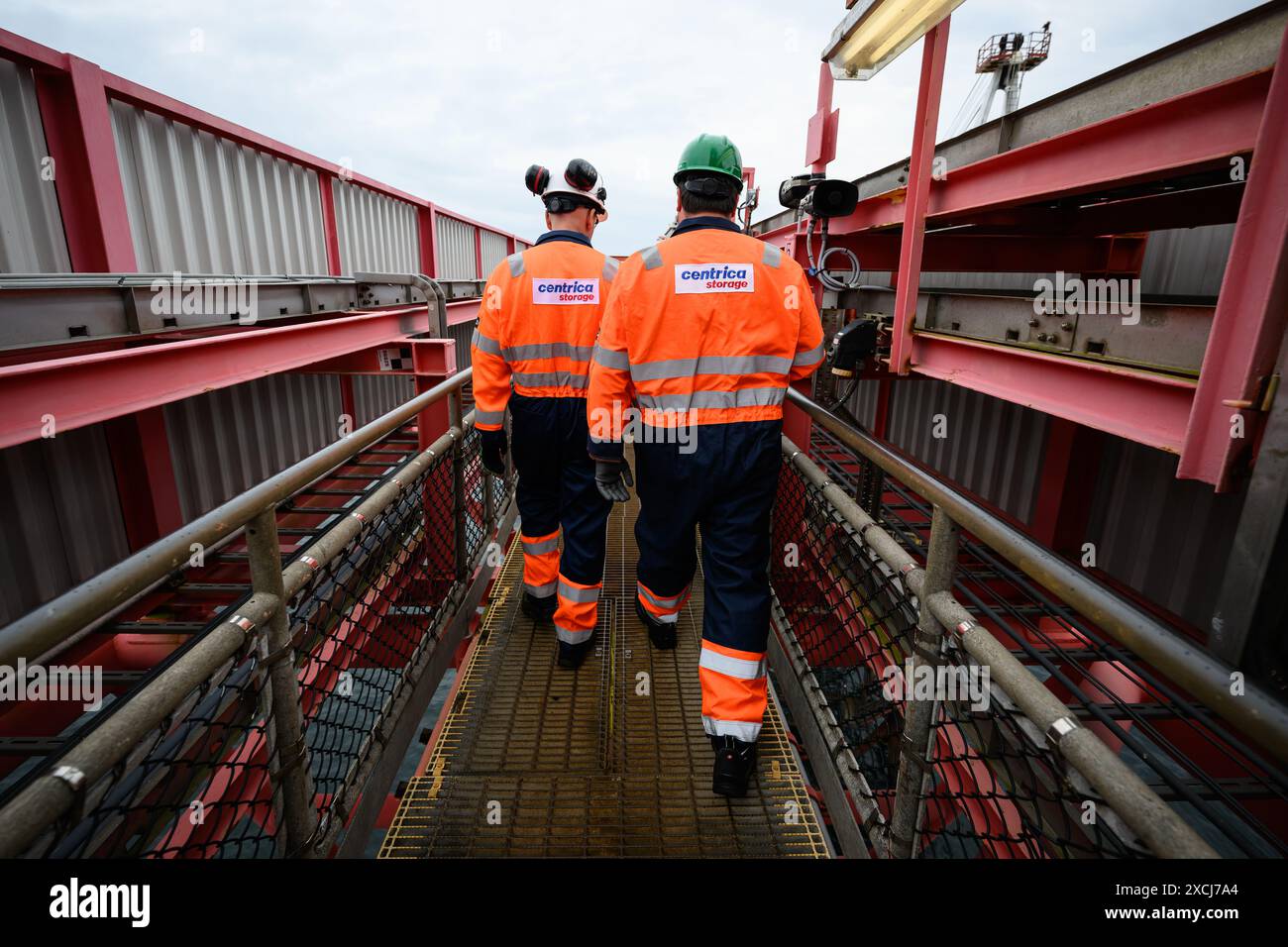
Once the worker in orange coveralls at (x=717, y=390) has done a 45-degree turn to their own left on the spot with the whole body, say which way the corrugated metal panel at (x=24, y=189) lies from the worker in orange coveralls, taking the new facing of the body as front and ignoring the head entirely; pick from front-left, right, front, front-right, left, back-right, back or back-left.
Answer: front-left

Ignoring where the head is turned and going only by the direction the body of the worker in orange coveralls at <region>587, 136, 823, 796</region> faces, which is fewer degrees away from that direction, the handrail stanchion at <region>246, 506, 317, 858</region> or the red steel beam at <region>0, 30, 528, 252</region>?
the red steel beam

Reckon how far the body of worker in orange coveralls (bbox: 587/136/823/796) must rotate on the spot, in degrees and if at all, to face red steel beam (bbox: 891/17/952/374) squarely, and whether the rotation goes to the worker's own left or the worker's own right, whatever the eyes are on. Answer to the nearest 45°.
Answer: approximately 45° to the worker's own right

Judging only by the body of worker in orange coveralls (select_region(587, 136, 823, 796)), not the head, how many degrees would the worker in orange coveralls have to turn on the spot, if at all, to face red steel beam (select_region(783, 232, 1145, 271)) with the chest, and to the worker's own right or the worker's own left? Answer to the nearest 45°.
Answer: approximately 45° to the worker's own right

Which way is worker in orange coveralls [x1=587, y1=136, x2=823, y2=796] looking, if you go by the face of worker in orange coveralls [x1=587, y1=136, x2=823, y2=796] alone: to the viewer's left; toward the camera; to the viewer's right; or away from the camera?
away from the camera

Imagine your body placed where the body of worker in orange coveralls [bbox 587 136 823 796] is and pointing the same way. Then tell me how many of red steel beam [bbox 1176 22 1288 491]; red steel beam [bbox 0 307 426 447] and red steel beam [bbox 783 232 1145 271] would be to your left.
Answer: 1

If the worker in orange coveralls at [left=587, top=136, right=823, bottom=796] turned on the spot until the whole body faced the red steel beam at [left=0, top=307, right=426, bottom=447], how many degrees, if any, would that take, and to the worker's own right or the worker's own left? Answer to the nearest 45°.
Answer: approximately 90° to the worker's own left

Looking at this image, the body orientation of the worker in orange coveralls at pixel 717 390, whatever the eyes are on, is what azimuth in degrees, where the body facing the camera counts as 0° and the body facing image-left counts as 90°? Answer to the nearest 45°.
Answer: approximately 180°

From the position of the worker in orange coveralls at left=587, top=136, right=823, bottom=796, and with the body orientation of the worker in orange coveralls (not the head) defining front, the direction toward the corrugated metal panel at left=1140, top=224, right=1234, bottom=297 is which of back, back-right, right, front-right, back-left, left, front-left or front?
front-right

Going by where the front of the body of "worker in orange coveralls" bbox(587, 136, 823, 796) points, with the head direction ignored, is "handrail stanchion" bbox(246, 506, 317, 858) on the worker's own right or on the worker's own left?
on the worker's own left

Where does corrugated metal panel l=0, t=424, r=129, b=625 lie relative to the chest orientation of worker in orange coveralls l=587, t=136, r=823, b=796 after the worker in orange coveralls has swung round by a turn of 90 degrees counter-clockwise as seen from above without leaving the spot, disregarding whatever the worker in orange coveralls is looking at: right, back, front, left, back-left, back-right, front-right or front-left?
front

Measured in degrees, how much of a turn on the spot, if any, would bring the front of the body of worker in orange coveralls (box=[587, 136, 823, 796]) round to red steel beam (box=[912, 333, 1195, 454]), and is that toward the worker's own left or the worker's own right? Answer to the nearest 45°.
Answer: approximately 90° to the worker's own right
